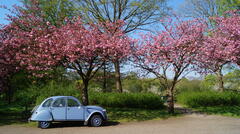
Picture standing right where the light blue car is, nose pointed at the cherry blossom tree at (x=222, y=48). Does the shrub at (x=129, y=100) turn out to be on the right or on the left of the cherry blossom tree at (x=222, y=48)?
left

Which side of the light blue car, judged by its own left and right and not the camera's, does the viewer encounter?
right

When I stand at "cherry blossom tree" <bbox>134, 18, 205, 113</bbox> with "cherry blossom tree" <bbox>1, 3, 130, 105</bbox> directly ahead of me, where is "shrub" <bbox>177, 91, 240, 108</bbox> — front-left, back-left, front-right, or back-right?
back-right

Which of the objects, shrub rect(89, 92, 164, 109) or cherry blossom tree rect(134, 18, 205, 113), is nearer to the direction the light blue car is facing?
the cherry blossom tree

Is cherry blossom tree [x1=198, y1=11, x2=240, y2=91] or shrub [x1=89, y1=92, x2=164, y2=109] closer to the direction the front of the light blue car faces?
the cherry blossom tree

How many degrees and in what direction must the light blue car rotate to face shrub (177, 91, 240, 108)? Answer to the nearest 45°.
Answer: approximately 45° to its left

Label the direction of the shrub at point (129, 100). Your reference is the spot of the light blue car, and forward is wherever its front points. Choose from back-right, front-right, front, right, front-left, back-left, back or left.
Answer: front-left

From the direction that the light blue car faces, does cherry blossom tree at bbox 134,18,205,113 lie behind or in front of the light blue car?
in front

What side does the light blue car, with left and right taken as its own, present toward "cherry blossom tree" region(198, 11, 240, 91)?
front
